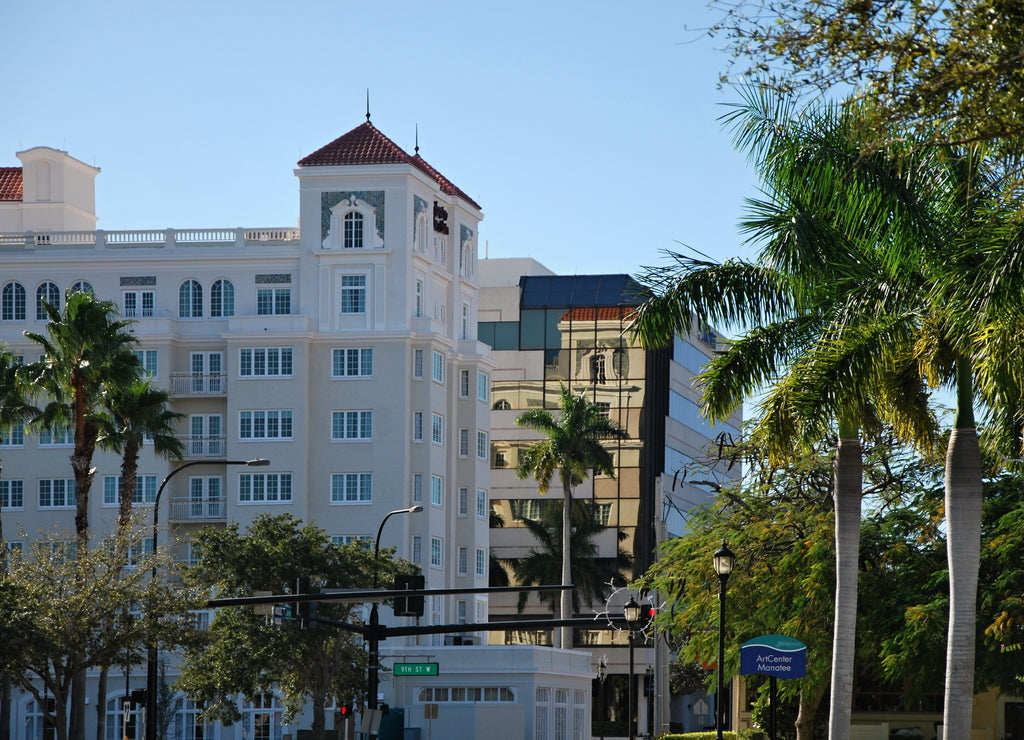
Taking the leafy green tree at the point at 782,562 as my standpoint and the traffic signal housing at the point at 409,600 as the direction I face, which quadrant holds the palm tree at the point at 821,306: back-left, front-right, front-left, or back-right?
back-left

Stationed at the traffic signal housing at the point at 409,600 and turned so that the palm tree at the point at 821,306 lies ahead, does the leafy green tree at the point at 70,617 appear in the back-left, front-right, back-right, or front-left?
back-right

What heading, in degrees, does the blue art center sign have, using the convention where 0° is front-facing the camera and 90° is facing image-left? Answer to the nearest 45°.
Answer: approximately 0°

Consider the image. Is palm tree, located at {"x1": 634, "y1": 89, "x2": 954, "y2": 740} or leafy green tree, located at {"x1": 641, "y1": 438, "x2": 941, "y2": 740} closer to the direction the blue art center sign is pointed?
the palm tree

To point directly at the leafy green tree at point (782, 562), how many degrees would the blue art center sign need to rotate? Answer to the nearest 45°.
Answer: approximately 180°
